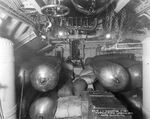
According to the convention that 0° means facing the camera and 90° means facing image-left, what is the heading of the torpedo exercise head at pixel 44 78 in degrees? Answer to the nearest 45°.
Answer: approximately 0°
